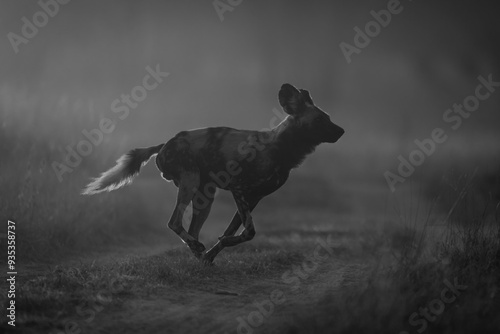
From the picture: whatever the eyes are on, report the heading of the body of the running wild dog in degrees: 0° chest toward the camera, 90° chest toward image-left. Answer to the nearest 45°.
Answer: approximately 270°
